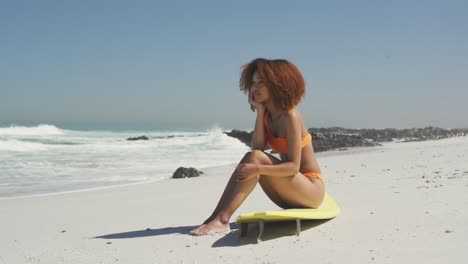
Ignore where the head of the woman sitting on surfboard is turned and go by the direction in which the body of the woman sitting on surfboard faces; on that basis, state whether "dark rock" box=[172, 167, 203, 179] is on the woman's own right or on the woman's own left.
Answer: on the woman's own right

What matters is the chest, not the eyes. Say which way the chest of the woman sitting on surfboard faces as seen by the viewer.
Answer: to the viewer's left

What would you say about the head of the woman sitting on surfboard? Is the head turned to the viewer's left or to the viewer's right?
to the viewer's left
